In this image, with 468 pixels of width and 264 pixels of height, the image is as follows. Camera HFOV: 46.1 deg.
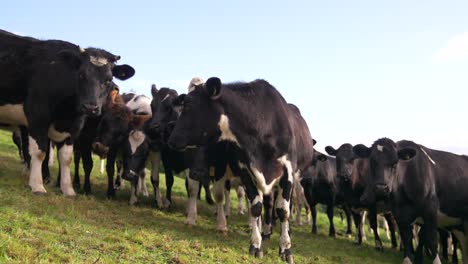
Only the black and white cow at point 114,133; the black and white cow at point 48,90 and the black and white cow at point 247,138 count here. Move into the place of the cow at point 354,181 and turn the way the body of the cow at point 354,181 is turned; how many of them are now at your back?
0

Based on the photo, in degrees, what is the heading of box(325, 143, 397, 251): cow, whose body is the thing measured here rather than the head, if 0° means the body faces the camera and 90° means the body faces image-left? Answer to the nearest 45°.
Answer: approximately 45°

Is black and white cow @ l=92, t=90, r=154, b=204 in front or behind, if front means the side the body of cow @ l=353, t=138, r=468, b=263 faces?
in front

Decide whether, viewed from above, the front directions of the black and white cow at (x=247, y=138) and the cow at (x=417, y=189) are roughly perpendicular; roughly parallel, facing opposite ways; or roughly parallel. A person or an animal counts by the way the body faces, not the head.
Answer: roughly parallel

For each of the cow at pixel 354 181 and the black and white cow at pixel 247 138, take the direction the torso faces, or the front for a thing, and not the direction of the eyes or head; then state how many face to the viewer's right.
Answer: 0

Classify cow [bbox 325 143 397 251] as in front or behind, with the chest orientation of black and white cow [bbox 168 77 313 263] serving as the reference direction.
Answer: behind

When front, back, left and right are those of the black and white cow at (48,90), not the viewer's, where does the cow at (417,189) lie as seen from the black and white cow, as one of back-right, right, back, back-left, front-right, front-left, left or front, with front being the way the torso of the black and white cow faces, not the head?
front-left

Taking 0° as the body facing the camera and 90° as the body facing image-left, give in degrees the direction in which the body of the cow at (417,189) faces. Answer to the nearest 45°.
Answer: approximately 45°

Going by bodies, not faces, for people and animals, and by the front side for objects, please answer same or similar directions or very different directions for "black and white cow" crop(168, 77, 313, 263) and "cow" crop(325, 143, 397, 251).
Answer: same or similar directions

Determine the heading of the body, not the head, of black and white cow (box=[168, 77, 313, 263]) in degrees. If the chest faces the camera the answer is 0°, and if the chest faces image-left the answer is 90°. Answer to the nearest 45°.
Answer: approximately 45°

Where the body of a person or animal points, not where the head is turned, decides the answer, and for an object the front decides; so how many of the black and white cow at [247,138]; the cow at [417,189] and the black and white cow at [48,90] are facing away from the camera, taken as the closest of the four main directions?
0

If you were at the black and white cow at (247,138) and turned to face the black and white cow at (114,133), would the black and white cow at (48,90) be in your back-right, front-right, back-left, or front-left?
front-left

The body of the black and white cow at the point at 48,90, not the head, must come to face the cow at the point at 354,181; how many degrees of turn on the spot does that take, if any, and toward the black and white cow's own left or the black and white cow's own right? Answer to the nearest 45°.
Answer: approximately 45° to the black and white cow's own left

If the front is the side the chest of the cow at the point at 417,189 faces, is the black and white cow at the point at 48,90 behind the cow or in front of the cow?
in front
